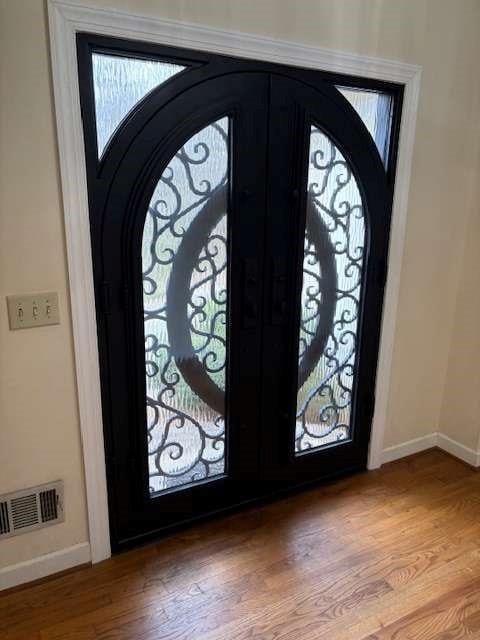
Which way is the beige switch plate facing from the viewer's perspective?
toward the camera

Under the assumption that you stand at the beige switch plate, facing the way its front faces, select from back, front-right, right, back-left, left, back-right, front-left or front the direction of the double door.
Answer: left

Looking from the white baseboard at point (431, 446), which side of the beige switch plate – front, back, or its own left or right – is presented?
left

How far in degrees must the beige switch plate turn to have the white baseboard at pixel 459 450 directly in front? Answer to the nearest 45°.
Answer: approximately 90° to its left
